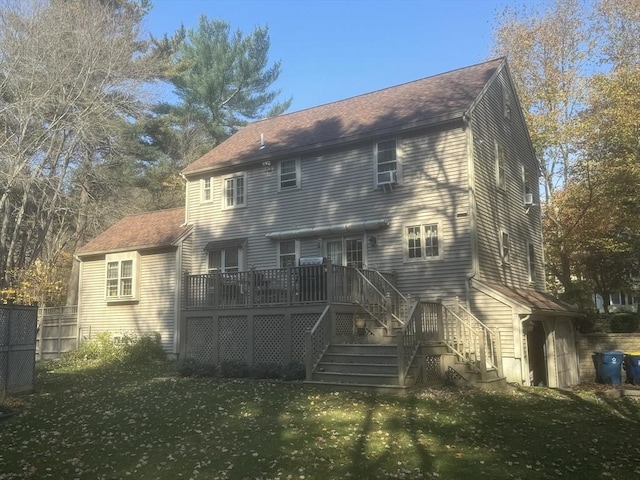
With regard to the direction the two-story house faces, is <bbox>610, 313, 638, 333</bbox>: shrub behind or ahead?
ahead

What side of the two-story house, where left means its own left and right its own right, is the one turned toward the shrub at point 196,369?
back

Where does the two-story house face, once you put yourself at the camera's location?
facing away from the viewer and to the right of the viewer

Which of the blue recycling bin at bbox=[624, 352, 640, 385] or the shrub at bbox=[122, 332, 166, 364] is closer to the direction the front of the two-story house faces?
the blue recycling bin

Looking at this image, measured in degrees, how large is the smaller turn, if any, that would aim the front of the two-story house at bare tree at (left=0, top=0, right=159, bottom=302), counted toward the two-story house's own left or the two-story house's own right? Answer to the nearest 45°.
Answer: approximately 90° to the two-story house's own left

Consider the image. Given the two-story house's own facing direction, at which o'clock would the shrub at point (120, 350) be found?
The shrub is roughly at 8 o'clock from the two-story house.

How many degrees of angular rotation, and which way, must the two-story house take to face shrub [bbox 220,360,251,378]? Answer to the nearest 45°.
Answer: approximately 180°

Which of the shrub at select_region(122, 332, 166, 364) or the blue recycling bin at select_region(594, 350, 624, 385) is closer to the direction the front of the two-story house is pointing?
the blue recycling bin

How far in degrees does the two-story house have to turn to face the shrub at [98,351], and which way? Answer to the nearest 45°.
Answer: approximately 135° to its left
